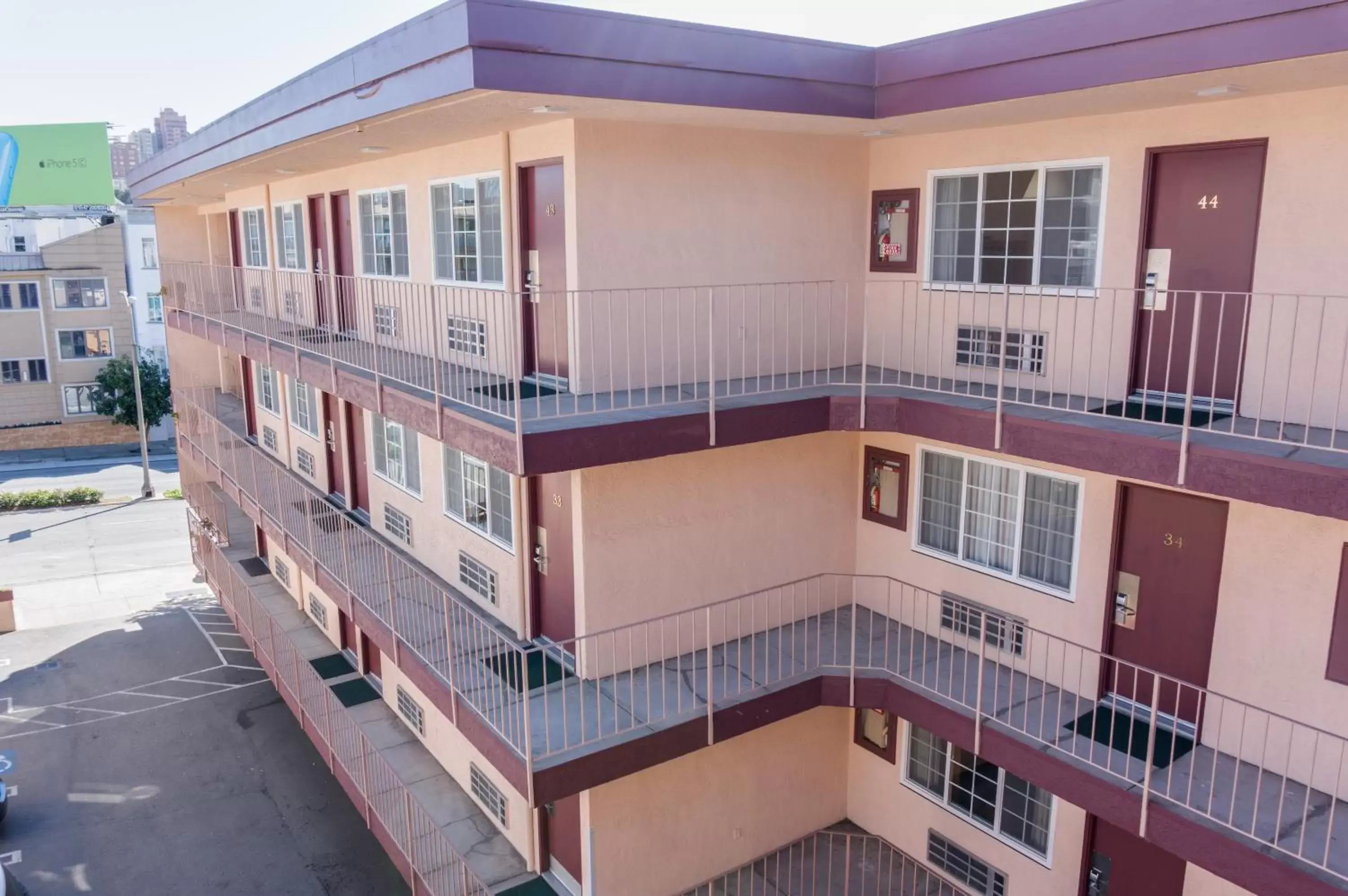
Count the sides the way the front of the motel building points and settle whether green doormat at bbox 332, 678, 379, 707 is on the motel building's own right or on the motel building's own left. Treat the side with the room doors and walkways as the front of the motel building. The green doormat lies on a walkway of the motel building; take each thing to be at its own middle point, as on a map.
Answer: on the motel building's own right

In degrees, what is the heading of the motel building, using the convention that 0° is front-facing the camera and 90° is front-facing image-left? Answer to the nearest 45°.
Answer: approximately 45°

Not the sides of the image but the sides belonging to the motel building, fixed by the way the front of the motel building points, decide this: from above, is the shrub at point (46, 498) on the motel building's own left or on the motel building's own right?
on the motel building's own right

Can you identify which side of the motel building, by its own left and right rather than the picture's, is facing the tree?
right

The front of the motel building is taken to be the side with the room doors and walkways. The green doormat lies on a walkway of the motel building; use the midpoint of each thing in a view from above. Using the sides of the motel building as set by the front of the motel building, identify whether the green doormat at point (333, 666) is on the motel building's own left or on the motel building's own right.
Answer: on the motel building's own right
